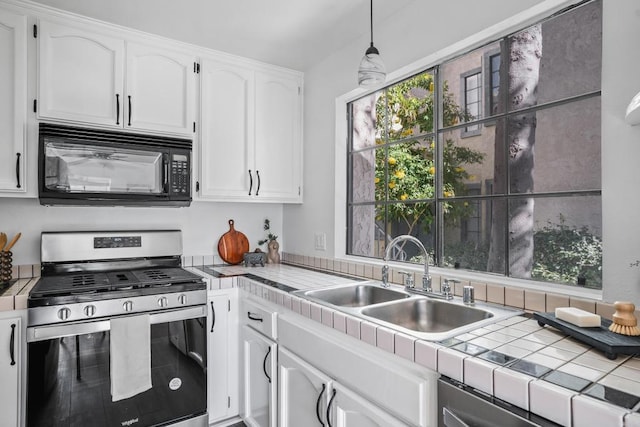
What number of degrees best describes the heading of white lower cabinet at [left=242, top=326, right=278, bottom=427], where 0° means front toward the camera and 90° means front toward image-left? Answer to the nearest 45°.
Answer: approximately 45°

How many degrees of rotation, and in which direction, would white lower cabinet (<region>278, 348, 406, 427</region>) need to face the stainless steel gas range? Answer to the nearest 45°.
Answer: approximately 45° to its right

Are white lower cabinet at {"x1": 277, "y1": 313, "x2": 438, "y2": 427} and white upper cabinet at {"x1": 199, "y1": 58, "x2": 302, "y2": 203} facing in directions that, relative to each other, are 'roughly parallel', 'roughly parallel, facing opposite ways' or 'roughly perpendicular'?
roughly perpendicular

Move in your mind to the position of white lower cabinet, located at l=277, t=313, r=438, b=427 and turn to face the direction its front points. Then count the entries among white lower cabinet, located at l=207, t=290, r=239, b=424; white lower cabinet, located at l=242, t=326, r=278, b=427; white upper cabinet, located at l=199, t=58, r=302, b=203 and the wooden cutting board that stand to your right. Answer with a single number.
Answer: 4

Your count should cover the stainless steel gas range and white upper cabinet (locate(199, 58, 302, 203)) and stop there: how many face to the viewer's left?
0

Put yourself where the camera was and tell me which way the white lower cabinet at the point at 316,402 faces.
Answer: facing the viewer and to the left of the viewer

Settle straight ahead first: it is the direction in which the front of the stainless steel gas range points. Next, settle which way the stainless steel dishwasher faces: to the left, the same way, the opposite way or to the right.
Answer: to the right

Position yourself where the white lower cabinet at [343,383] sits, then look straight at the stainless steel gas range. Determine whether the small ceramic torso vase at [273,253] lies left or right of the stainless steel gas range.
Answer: right

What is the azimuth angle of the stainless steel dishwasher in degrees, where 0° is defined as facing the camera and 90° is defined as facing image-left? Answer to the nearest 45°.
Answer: approximately 45°

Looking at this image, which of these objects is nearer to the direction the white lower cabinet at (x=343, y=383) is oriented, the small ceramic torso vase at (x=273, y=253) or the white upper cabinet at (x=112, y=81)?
the white upper cabinet

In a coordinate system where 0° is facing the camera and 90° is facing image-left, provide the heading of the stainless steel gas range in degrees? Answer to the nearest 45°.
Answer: approximately 0°

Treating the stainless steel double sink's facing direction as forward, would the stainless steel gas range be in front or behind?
in front

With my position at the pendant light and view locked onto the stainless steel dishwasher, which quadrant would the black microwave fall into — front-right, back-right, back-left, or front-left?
back-right

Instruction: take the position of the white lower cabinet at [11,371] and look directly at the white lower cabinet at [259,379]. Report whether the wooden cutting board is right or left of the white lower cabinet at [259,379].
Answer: left
